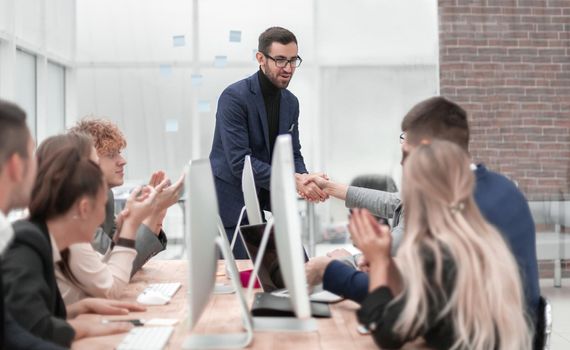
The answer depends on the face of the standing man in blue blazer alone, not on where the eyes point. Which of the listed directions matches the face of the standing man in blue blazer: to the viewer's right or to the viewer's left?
to the viewer's right

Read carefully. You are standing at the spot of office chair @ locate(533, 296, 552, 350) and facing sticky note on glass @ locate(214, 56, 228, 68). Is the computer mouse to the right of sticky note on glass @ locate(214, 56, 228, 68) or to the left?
left

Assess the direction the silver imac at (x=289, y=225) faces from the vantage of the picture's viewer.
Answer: facing to the right of the viewer

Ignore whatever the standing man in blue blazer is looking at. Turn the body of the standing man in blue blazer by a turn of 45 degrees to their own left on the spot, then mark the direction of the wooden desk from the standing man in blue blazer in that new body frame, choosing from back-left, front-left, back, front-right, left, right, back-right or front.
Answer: right

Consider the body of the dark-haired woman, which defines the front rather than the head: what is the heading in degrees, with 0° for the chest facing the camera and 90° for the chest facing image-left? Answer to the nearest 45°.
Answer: approximately 270°

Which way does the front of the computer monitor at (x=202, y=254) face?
to the viewer's left

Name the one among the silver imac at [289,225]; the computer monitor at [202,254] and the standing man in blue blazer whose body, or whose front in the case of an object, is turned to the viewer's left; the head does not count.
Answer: the computer monitor

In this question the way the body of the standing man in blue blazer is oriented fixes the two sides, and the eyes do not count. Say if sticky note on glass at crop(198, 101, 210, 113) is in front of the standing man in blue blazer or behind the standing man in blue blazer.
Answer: behind

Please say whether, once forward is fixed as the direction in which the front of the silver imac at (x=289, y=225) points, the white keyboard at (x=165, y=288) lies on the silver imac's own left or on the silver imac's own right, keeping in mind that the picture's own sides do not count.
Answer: on the silver imac's own left

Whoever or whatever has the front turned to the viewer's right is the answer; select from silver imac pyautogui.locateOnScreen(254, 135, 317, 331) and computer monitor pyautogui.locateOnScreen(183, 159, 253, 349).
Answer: the silver imac

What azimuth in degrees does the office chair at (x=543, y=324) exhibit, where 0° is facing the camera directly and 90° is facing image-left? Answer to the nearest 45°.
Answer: approximately 90°
